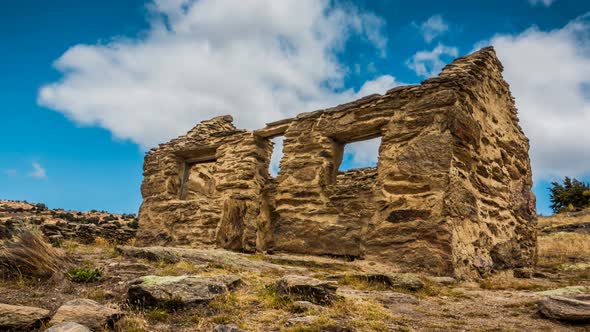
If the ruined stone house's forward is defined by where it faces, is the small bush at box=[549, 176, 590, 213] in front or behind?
behind

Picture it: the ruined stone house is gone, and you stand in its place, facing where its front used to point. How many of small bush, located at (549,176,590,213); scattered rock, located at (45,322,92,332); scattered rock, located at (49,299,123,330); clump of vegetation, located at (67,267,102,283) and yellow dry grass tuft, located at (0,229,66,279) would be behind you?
1

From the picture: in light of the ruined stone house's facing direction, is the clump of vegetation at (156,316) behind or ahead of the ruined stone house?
ahead

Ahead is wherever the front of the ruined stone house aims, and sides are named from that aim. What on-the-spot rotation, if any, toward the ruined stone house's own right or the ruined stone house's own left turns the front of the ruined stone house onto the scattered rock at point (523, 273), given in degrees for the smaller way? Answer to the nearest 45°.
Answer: approximately 135° to the ruined stone house's own left

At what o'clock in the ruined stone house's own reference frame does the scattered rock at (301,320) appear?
The scattered rock is roughly at 11 o'clock from the ruined stone house.

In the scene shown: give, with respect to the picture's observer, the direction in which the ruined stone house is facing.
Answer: facing the viewer and to the left of the viewer

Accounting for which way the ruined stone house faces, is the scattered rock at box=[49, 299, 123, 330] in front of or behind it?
in front

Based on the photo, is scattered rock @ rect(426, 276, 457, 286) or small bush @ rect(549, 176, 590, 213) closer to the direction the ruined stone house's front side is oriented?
the scattered rock

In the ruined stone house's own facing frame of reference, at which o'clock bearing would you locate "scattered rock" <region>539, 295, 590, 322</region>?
The scattered rock is roughly at 10 o'clock from the ruined stone house.

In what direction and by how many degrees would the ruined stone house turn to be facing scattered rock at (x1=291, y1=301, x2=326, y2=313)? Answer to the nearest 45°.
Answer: approximately 45° to its left

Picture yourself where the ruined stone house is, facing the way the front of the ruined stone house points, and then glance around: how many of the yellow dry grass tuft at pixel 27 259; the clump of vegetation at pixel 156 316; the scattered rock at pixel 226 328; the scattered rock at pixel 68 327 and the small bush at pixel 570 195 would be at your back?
1

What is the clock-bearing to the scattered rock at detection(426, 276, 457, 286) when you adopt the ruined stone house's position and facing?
The scattered rock is roughly at 10 o'clock from the ruined stone house.

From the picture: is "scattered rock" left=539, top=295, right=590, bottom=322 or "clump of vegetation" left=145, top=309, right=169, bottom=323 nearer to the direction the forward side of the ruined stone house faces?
the clump of vegetation
